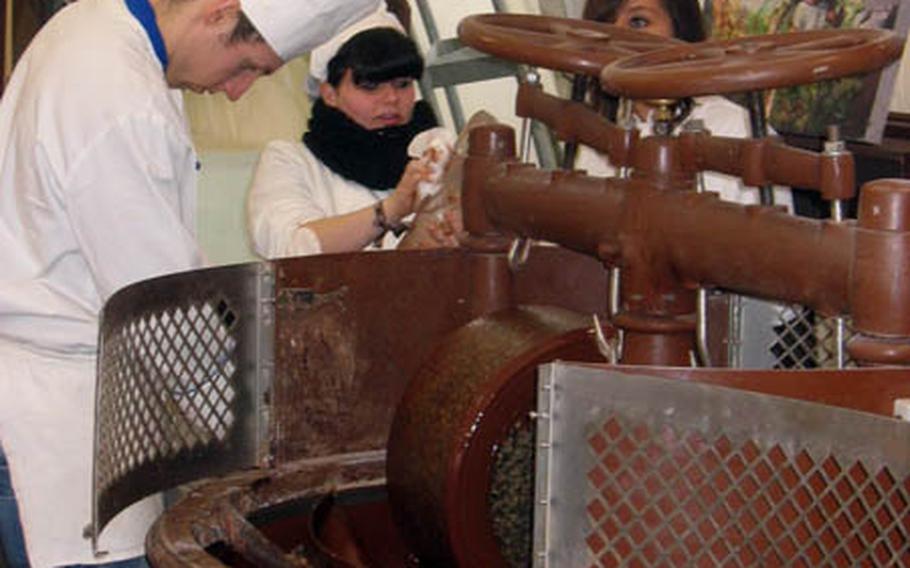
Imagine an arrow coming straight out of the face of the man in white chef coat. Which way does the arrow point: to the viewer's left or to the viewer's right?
to the viewer's right

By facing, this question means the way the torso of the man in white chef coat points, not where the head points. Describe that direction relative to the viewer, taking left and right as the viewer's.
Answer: facing to the right of the viewer

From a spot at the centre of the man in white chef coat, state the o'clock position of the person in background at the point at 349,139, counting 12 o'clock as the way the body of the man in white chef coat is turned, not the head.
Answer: The person in background is roughly at 10 o'clock from the man in white chef coat.

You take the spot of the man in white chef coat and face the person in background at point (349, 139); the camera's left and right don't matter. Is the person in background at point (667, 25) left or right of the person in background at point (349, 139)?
right
